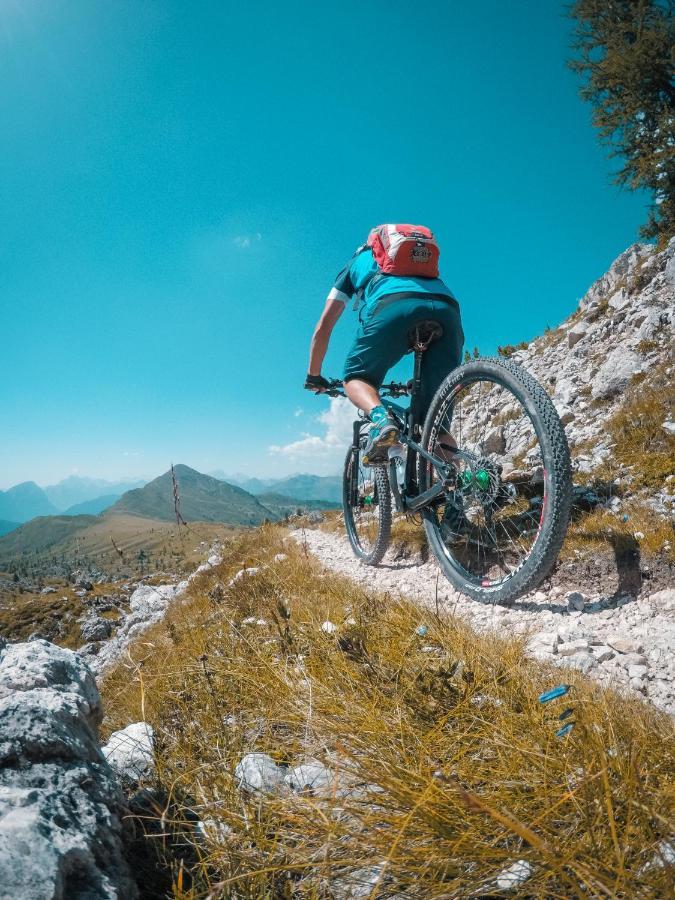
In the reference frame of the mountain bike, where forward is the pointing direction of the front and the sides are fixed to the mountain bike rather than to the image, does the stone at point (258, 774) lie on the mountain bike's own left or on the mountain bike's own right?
on the mountain bike's own left

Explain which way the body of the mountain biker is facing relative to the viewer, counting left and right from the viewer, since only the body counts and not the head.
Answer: facing away from the viewer and to the left of the viewer

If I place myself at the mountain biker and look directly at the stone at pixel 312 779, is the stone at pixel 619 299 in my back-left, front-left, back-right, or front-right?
back-left

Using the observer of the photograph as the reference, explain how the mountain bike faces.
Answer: facing away from the viewer and to the left of the viewer
